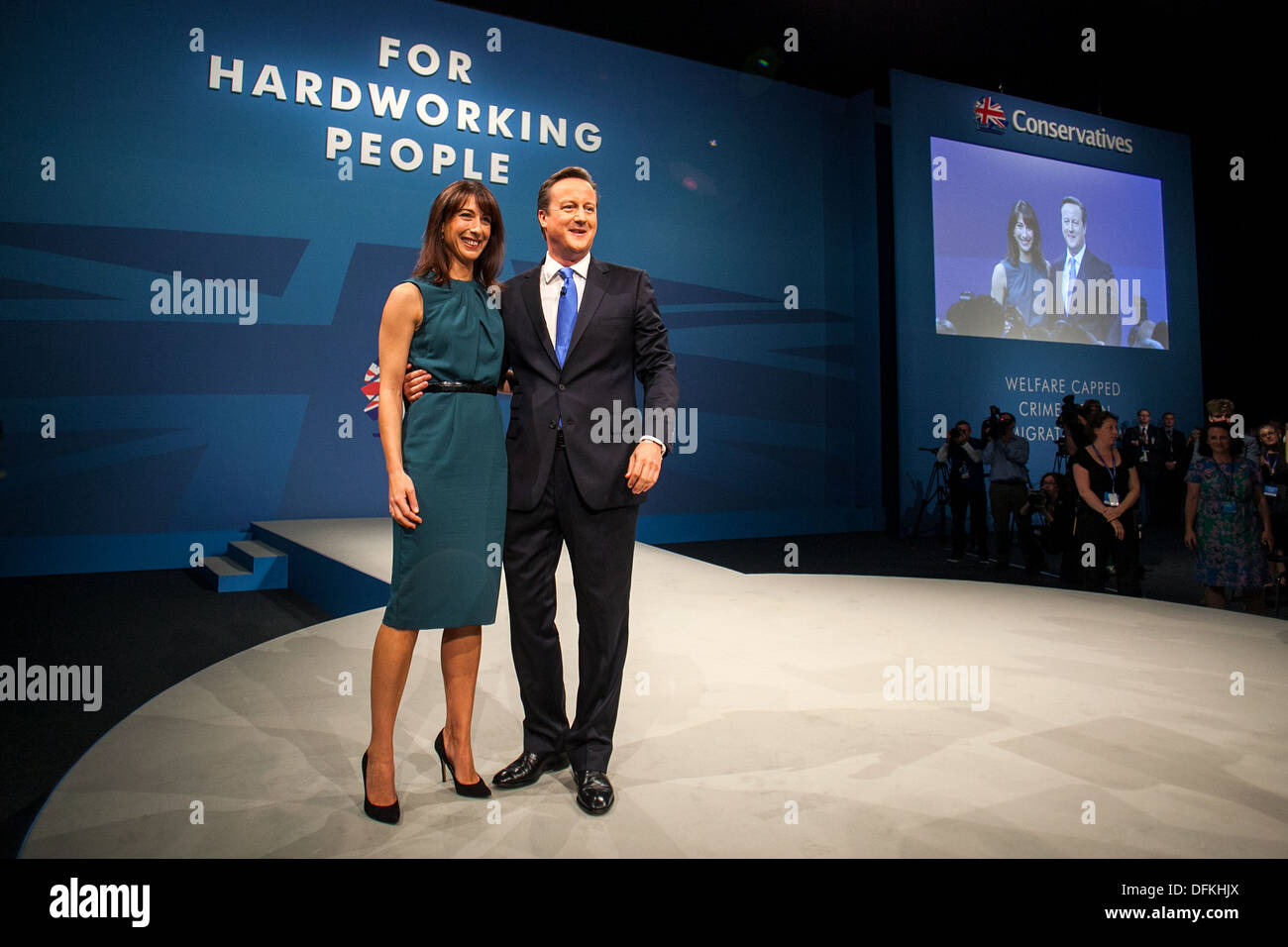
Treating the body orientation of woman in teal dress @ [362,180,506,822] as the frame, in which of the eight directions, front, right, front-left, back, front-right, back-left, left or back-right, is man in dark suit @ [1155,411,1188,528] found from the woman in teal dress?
left

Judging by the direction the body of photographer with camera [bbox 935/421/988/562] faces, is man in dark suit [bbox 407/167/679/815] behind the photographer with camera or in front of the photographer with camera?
in front

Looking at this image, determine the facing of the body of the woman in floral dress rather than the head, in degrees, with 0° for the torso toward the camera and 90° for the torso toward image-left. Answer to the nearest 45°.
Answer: approximately 0°

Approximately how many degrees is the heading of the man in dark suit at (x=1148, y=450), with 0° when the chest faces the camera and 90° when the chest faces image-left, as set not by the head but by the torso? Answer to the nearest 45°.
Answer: approximately 0°

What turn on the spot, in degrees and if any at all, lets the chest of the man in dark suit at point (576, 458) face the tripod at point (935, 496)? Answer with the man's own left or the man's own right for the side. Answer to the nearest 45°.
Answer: approximately 135° to the man's own left

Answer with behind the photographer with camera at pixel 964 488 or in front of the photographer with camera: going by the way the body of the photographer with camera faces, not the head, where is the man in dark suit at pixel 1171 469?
behind

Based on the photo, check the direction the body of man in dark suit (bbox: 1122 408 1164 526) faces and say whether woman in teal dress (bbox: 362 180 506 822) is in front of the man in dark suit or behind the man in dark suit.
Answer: in front

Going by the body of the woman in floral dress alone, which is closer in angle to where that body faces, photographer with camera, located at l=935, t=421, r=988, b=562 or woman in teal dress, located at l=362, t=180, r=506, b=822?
the woman in teal dress
